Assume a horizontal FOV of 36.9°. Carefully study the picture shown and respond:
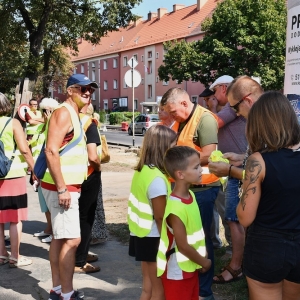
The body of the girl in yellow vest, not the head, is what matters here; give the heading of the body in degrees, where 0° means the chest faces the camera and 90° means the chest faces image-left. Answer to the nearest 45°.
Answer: approximately 225°

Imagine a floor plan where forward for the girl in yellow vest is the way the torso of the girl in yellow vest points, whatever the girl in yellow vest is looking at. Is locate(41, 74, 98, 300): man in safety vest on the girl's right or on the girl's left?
on the girl's left

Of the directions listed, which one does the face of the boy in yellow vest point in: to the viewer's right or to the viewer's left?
to the viewer's right

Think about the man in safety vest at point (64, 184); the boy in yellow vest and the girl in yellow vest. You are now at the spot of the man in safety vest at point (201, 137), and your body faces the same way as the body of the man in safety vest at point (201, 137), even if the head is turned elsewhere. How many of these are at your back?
0

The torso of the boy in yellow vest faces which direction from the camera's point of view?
to the viewer's right

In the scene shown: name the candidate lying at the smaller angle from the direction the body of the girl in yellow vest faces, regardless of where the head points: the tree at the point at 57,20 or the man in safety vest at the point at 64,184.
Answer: the tree

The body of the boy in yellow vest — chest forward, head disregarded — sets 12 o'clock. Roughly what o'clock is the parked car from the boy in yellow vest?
The parked car is roughly at 9 o'clock from the boy in yellow vest.

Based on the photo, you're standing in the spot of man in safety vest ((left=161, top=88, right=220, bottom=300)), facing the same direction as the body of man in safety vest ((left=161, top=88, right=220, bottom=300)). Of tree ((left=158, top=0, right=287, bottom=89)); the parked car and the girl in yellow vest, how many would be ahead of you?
1

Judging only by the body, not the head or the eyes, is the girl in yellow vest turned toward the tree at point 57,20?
no

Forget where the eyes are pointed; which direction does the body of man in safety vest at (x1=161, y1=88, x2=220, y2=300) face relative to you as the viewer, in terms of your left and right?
facing the viewer and to the left of the viewer

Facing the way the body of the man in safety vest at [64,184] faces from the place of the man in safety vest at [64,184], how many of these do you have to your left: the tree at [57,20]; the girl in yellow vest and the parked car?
2

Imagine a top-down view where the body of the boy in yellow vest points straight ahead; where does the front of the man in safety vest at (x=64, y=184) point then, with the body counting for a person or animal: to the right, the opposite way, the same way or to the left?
the same way

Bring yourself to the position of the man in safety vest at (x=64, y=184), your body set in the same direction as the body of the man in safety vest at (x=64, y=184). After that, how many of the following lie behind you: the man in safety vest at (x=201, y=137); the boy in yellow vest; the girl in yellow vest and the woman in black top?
0

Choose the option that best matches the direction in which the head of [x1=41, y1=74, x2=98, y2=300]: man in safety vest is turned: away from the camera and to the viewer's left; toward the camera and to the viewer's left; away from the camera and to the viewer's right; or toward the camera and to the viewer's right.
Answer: toward the camera and to the viewer's right

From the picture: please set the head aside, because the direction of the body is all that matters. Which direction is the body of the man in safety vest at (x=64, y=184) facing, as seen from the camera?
to the viewer's right

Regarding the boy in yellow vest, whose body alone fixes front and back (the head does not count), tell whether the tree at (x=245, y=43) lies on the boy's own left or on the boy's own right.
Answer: on the boy's own left

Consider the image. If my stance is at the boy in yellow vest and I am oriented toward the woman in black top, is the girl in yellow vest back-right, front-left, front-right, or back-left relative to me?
back-left

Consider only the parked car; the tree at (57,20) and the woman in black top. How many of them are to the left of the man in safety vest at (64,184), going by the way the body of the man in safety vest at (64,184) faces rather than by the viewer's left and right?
2
